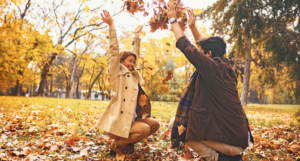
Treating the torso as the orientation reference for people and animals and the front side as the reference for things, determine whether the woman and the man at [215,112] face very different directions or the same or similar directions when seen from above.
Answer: very different directions

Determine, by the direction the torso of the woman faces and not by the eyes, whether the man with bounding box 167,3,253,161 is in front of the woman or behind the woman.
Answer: in front

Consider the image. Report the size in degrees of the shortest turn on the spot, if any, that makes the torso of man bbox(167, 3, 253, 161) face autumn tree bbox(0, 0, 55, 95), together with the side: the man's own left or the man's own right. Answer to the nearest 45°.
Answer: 0° — they already face it

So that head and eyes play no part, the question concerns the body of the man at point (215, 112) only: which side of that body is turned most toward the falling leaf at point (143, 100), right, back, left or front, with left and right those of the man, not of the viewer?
front

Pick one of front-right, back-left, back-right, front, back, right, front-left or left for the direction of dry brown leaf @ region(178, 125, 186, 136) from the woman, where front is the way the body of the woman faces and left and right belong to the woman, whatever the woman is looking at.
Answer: front

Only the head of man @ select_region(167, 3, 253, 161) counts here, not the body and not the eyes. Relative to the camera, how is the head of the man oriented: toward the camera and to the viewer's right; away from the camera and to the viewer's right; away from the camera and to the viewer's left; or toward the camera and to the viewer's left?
away from the camera and to the viewer's left

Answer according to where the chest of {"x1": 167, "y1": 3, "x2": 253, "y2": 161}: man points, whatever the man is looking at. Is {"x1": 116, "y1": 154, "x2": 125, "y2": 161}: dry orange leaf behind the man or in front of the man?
in front

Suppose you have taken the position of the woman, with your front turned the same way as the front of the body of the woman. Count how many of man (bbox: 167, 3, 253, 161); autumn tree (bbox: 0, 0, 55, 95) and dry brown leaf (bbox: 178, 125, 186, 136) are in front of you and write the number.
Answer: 2

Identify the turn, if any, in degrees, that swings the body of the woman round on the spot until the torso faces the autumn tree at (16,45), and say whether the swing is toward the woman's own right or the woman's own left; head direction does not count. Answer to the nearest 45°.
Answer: approximately 180°

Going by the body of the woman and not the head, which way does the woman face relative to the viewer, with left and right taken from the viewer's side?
facing the viewer and to the right of the viewer

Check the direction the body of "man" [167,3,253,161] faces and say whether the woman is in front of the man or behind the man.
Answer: in front

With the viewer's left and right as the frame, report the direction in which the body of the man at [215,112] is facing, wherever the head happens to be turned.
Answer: facing away from the viewer and to the left of the viewer
